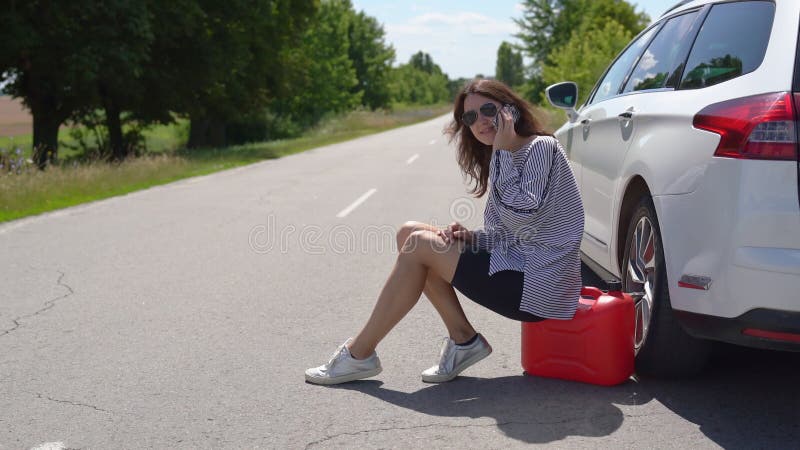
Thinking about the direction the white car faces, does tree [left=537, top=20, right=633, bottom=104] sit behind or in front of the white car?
in front

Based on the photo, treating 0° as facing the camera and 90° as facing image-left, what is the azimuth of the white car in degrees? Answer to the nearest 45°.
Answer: approximately 135°

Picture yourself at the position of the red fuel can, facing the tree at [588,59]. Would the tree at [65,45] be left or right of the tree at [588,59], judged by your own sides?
left

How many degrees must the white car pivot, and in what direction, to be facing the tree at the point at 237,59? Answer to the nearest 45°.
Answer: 0° — it already faces it

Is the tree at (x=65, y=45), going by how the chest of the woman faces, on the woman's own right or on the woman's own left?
on the woman's own right

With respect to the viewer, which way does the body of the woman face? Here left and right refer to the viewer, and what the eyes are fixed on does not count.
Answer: facing to the left of the viewer

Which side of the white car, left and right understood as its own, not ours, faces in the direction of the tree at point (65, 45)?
front
